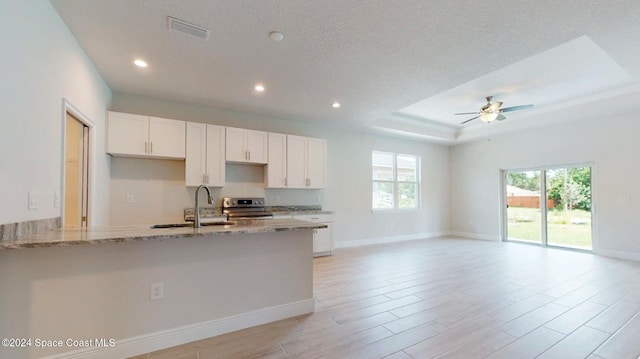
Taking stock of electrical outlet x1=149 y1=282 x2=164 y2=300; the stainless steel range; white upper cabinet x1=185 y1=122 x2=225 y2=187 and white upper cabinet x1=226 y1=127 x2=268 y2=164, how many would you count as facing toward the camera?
4

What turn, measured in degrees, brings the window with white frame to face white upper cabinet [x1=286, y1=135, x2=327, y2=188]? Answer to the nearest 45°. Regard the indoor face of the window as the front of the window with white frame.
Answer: approximately 90° to its right

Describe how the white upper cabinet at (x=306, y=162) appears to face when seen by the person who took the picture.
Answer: facing the viewer and to the right of the viewer

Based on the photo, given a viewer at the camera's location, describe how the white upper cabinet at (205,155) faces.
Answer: facing the viewer

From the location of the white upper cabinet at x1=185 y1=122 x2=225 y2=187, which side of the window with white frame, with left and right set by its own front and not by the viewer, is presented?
right

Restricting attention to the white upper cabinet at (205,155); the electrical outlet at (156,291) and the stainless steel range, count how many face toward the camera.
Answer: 3

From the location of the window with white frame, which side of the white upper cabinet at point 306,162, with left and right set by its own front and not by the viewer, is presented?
left

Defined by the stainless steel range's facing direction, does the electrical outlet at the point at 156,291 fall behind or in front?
in front

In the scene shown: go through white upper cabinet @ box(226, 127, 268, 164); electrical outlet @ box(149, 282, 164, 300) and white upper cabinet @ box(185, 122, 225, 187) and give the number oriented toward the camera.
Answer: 3

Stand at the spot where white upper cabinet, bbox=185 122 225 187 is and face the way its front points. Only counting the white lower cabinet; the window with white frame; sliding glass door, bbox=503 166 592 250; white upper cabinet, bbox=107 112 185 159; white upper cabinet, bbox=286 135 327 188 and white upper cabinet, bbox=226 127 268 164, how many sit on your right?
1

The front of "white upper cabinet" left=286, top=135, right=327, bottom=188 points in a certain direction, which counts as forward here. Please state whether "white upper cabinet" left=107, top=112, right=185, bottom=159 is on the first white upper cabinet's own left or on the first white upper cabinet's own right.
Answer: on the first white upper cabinet's own right

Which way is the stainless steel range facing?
toward the camera
